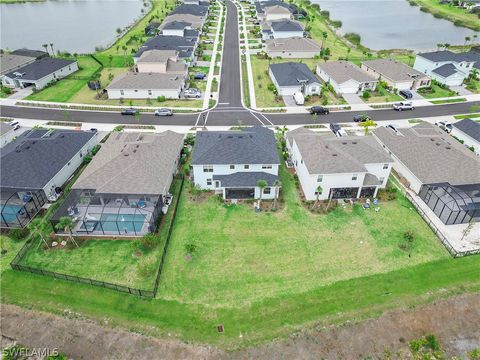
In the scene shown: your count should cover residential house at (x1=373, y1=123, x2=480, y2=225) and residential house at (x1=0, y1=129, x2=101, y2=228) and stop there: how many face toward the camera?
0

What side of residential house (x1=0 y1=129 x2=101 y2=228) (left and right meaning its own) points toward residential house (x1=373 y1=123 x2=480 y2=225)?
right

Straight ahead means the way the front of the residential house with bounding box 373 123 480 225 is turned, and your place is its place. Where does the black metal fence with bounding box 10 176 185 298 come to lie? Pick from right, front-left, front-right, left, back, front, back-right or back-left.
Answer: left

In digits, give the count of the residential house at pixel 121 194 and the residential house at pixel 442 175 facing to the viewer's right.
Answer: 0

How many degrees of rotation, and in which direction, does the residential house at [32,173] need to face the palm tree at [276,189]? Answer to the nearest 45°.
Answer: approximately 90° to its right

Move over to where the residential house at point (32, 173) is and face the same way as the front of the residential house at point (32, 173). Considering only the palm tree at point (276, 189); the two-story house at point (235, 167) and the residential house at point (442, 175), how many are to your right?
3

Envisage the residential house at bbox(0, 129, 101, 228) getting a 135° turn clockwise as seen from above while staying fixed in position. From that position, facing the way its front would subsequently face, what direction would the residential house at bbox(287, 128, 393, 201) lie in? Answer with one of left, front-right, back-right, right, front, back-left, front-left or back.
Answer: front-left

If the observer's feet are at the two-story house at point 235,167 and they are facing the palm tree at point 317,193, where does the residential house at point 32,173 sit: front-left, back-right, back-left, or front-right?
back-right

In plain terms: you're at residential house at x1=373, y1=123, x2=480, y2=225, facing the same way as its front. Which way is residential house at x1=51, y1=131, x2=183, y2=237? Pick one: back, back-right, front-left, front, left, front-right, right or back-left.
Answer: left

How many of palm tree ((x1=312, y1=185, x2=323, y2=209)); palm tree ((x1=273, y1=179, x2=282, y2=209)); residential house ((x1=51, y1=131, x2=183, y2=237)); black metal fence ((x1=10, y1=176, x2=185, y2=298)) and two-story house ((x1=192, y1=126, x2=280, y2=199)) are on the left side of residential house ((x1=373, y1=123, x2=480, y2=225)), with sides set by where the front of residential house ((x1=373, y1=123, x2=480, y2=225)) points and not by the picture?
5

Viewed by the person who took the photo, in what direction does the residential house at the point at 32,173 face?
facing away from the viewer and to the right of the viewer

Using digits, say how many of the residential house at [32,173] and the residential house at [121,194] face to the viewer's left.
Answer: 0

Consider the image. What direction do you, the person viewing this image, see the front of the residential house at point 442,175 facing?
facing away from the viewer and to the left of the viewer

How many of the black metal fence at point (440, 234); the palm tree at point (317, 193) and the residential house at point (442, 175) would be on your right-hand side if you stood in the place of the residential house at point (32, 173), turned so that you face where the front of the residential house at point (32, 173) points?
3

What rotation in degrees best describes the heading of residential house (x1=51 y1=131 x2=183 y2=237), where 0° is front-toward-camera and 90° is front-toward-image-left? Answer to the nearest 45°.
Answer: approximately 180°

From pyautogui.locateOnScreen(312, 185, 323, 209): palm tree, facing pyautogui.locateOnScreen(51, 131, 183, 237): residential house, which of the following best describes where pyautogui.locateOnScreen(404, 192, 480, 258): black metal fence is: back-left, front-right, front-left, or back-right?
back-left
